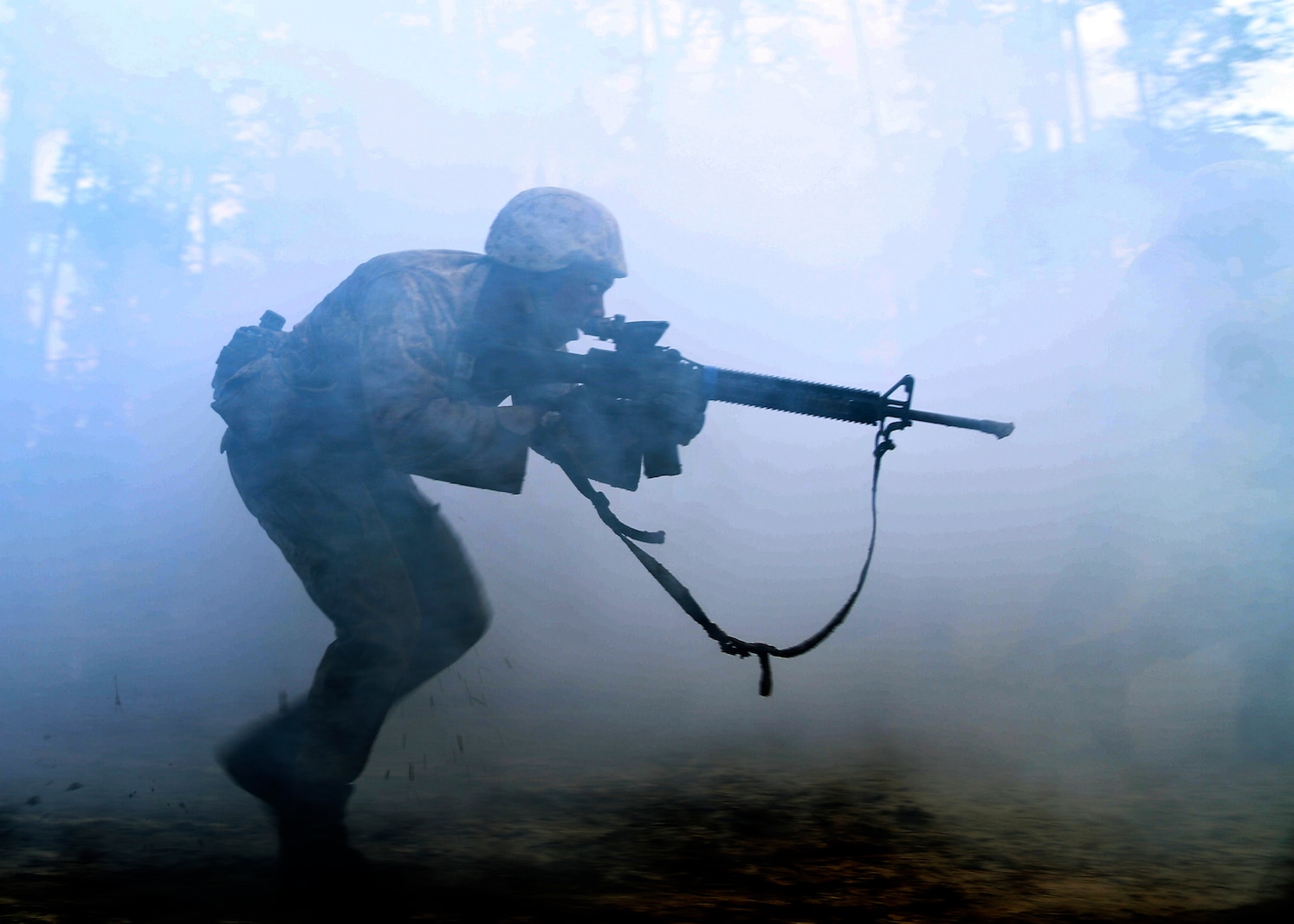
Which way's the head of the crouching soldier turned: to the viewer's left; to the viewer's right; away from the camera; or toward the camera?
to the viewer's right

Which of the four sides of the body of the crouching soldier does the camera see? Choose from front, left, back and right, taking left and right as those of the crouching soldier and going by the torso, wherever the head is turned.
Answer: right
